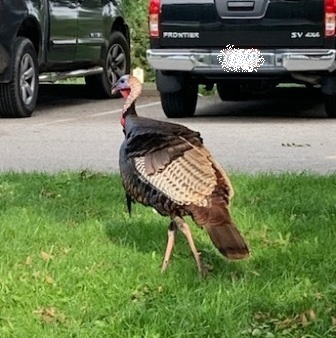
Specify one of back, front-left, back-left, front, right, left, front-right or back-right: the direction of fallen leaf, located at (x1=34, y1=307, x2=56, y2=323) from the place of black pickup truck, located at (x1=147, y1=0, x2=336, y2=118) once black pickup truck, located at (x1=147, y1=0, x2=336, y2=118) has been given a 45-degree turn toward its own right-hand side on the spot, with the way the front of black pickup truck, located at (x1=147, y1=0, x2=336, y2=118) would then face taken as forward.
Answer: back-right

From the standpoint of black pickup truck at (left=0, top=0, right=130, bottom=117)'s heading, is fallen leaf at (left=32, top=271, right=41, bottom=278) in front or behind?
behind

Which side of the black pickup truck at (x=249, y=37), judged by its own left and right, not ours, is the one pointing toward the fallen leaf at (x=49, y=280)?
back

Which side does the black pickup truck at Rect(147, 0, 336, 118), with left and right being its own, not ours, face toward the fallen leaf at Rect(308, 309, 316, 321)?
back

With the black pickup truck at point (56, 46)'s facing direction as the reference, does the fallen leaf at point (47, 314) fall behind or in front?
behind

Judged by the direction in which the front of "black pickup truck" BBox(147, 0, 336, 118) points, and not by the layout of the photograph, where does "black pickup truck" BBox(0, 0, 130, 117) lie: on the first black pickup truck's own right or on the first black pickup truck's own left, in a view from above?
on the first black pickup truck's own left

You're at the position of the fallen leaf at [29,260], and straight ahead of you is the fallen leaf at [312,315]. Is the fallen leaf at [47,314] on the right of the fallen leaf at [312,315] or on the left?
right

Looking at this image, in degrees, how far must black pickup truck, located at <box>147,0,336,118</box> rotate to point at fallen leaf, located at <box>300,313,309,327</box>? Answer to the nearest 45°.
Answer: approximately 180°

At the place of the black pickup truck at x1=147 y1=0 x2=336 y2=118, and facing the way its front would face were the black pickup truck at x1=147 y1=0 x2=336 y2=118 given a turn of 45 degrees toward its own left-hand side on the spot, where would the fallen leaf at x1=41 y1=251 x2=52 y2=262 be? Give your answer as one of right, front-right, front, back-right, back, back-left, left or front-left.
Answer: back-left

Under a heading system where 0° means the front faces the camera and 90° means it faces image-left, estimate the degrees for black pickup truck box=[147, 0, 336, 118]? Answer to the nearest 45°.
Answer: approximately 180°
